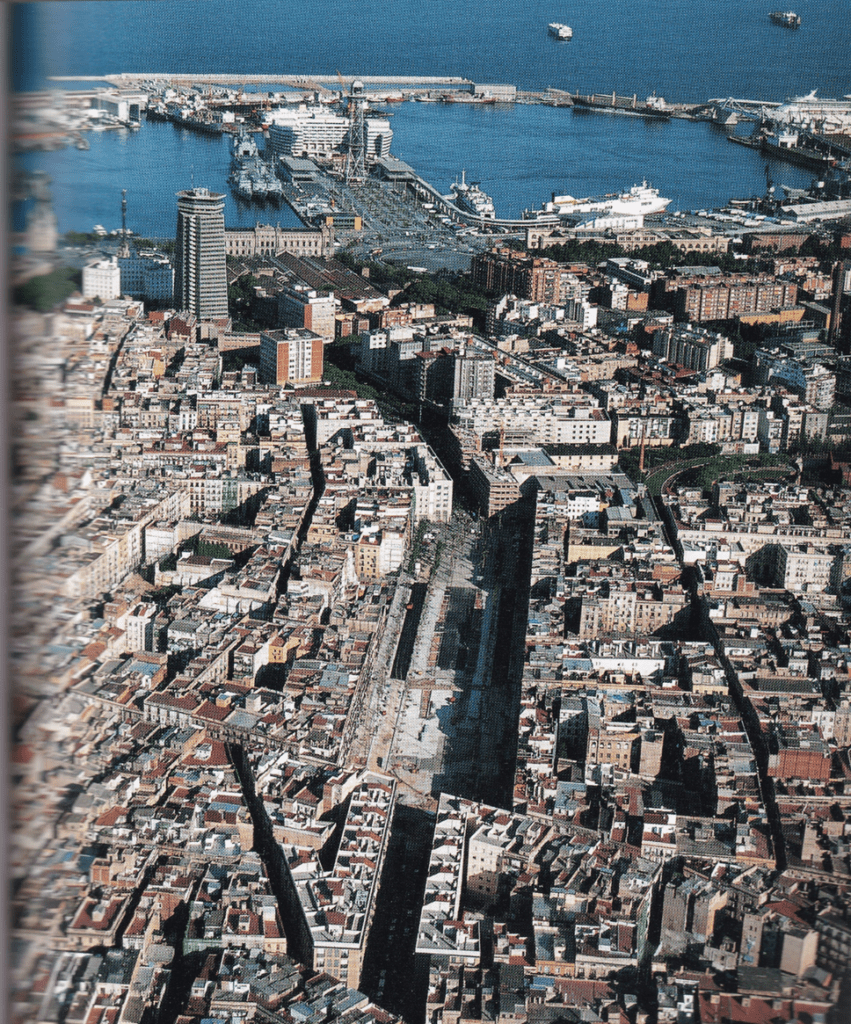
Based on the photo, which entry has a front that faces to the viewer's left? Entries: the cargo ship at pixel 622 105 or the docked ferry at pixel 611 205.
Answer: the cargo ship

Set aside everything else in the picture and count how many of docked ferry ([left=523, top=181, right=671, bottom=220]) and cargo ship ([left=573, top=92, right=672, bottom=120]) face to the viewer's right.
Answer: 1

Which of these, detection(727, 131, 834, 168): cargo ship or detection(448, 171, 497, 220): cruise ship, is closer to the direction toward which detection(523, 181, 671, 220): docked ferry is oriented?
the cargo ship

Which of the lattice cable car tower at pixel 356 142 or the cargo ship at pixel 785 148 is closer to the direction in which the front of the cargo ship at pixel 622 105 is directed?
the lattice cable car tower

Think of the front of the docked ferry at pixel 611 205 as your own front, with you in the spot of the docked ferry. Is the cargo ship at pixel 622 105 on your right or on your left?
on your left

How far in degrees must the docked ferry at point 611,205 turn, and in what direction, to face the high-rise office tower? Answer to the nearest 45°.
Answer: approximately 135° to its right

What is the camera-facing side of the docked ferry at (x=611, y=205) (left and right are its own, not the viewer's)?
right

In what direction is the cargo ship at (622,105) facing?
to the viewer's left

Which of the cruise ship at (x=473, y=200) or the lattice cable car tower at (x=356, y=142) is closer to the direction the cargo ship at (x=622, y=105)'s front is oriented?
the lattice cable car tower
